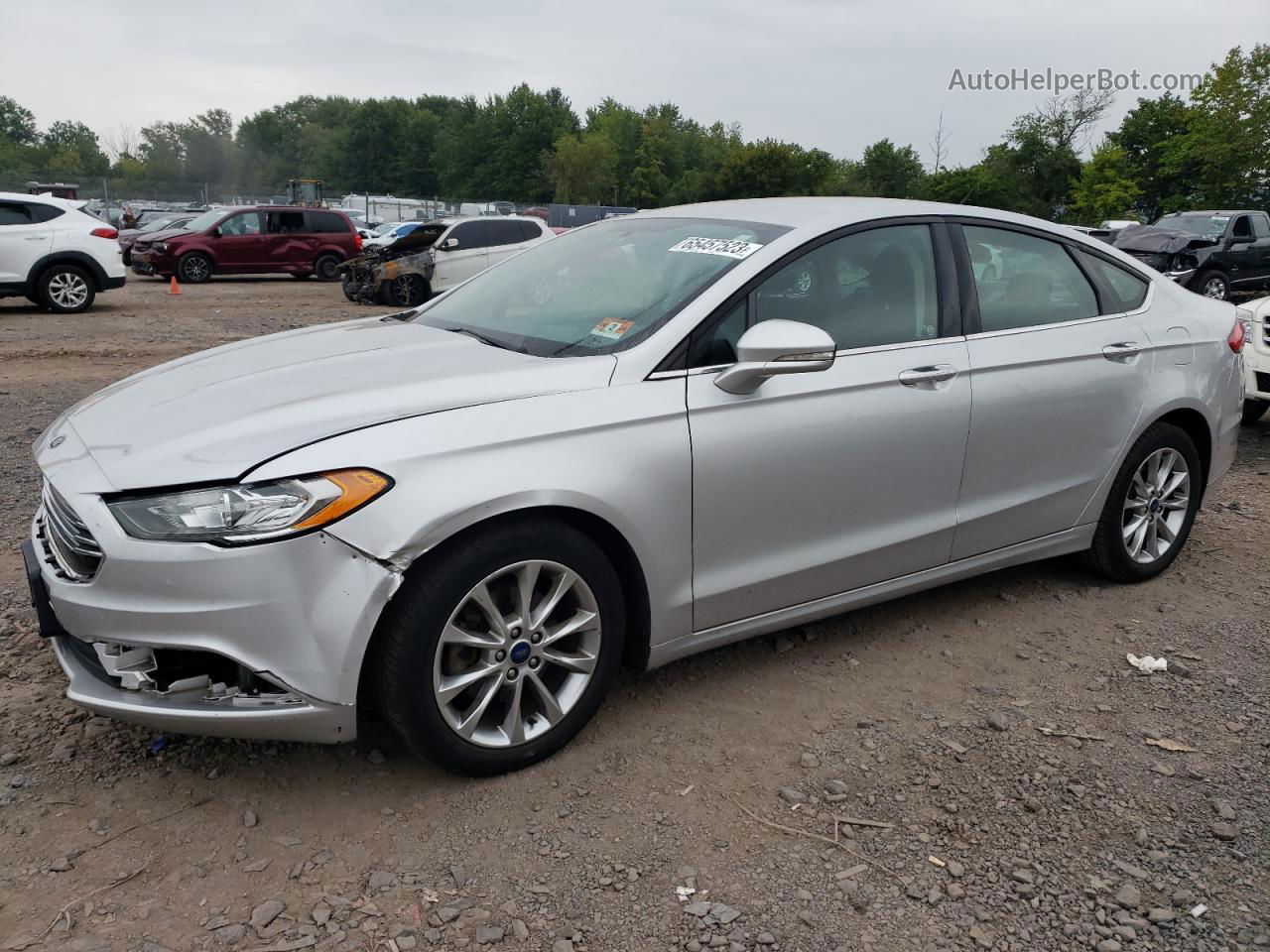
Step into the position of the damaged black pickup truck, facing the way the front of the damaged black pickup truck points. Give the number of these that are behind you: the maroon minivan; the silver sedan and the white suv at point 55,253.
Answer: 0

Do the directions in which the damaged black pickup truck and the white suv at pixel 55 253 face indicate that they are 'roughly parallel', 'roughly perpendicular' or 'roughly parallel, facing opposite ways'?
roughly parallel

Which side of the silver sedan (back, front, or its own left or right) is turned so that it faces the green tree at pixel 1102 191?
back

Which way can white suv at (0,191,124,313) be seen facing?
to the viewer's left

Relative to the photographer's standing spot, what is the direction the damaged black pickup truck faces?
facing the viewer and to the left of the viewer

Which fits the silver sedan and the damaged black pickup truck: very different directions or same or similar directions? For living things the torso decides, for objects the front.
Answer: same or similar directions

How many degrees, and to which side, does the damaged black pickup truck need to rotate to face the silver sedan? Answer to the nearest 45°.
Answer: approximately 45° to its left

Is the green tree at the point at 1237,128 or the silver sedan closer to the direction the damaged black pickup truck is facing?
the silver sedan

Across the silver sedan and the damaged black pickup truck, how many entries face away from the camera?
0

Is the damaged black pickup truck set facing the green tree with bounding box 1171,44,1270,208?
no

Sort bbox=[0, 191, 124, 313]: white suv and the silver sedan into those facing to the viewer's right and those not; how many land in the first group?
0

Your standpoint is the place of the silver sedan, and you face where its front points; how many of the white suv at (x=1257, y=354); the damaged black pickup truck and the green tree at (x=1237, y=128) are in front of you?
0

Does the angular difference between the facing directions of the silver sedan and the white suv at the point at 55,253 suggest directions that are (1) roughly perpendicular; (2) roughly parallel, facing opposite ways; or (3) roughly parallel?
roughly parallel

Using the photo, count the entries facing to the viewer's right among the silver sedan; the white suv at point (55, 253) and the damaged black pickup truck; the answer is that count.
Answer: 0

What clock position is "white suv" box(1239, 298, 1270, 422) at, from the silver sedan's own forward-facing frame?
The white suv is roughly at 6 o'clock from the silver sedan.

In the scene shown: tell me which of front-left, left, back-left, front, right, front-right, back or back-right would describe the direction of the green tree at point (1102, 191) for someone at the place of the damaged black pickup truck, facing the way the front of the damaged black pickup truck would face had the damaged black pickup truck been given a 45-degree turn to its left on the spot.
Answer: back

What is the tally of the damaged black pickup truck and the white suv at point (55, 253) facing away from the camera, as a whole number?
0
